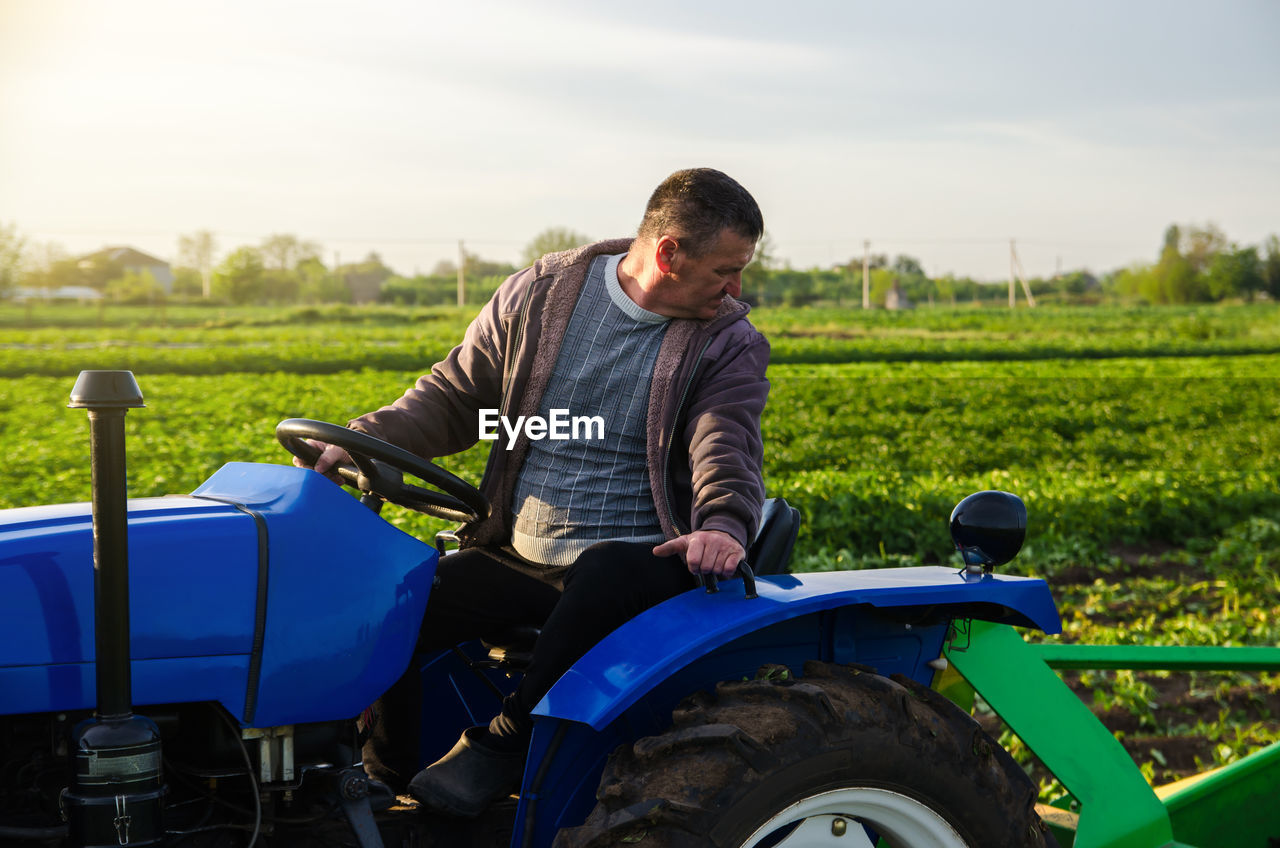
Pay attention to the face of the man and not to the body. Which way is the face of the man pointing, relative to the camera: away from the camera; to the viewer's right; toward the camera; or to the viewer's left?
to the viewer's right

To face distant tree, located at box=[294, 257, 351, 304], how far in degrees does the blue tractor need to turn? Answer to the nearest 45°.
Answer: approximately 90° to its right

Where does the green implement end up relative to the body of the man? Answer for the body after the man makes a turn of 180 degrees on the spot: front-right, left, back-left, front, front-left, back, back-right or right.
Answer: right

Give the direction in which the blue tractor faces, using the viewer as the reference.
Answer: facing to the left of the viewer

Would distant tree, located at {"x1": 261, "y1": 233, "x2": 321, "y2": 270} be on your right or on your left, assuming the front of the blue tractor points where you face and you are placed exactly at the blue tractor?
on your right

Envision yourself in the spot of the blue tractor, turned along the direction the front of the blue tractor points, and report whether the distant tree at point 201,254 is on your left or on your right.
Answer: on your right

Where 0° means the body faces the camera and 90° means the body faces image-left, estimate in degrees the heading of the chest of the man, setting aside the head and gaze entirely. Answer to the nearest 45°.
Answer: approximately 0°

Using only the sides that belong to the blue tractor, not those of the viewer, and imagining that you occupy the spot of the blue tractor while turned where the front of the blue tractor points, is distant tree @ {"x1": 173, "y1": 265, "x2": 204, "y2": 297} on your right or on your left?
on your right
